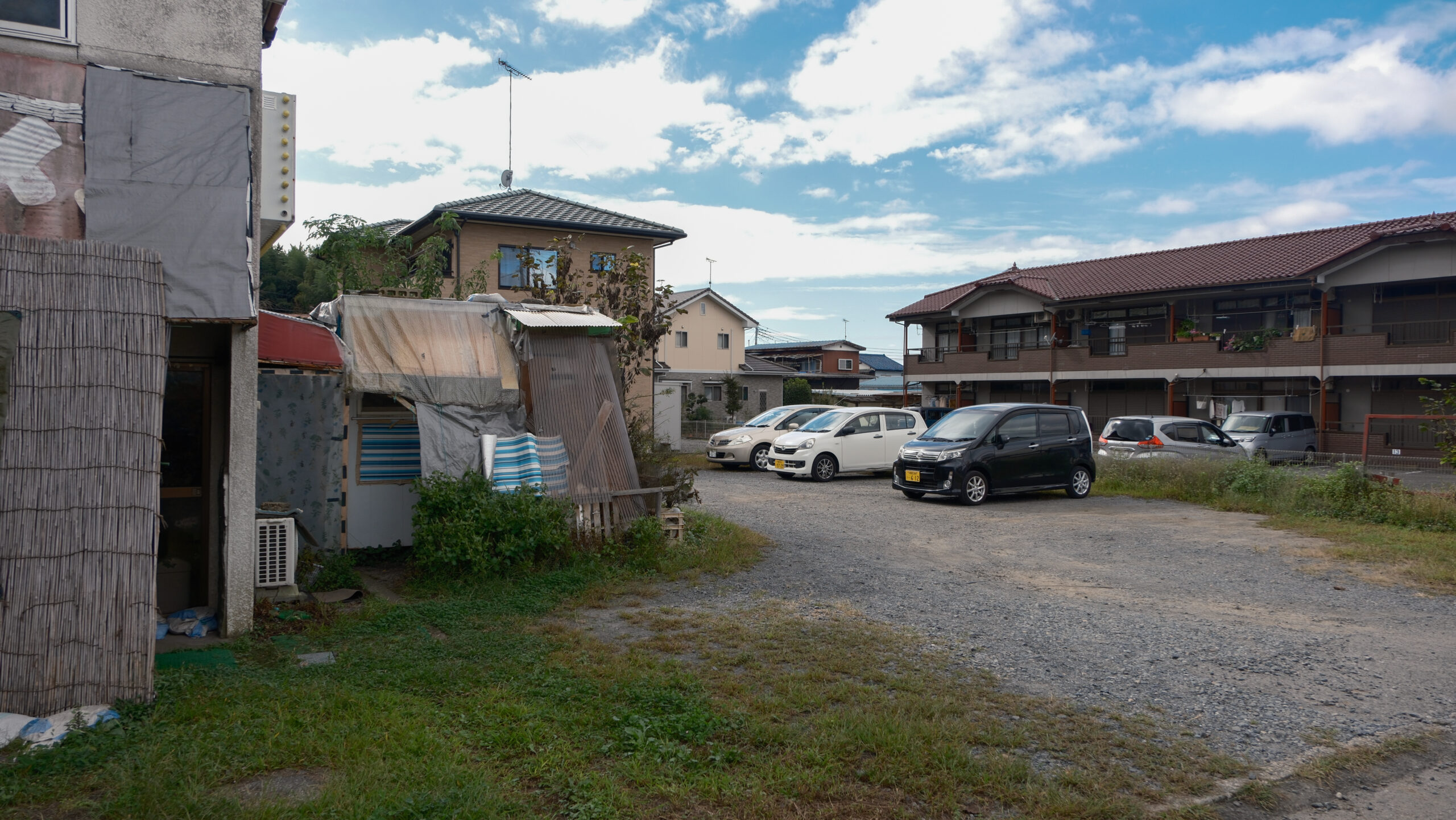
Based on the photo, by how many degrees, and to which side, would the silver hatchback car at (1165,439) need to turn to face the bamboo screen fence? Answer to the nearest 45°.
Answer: approximately 135° to its right

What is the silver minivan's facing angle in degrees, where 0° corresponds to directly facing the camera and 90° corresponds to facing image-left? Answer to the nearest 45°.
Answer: approximately 45°

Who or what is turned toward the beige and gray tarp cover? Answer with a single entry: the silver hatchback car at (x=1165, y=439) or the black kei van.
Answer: the black kei van

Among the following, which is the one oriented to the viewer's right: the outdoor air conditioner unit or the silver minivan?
the outdoor air conditioner unit

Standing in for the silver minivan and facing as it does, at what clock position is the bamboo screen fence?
The bamboo screen fence is roughly at 11 o'clock from the silver minivan.

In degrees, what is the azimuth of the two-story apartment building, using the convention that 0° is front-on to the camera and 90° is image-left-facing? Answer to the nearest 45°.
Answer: approximately 45°

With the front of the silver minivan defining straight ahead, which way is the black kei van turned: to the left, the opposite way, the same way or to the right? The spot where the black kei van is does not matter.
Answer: the same way

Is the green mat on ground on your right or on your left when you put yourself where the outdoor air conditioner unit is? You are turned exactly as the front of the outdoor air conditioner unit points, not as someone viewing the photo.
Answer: on your right

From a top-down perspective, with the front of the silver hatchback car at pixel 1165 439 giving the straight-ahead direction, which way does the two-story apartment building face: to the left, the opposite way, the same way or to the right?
the opposite way

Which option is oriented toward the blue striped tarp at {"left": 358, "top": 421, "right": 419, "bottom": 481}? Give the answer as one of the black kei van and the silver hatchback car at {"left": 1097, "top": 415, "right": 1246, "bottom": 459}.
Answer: the black kei van
